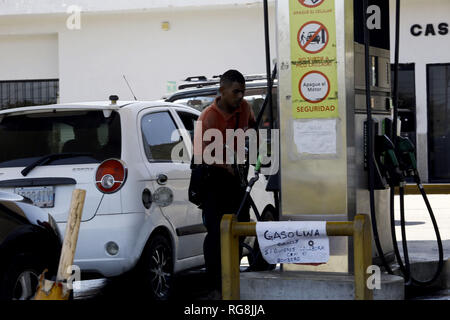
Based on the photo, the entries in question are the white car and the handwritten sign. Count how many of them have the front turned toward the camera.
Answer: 1

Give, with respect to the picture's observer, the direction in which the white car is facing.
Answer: facing away from the viewer and to the right of the viewer

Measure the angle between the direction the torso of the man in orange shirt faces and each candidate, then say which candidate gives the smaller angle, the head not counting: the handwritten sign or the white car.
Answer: the handwritten sign

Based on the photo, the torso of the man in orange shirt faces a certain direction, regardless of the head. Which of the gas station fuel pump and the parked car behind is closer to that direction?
the gas station fuel pump

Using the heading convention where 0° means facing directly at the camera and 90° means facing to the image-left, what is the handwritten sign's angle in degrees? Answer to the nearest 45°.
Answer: approximately 0°

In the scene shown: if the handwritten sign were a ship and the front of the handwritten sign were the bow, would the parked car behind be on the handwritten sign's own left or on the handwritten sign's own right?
on the handwritten sign's own right

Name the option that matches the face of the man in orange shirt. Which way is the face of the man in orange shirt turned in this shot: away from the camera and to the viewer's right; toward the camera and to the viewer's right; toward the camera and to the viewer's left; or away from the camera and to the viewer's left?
toward the camera and to the viewer's right

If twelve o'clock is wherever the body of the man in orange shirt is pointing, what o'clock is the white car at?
The white car is roughly at 5 o'clock from the man in orange shirt.
